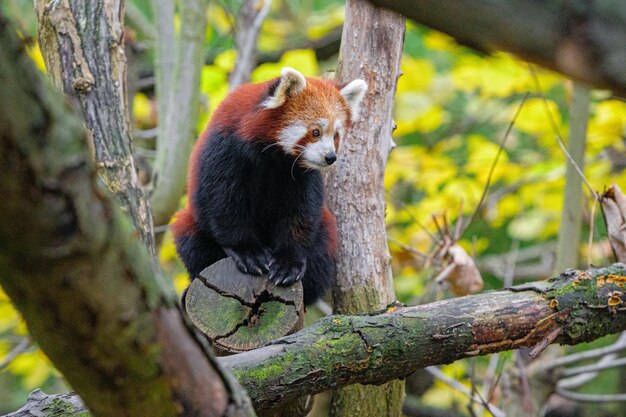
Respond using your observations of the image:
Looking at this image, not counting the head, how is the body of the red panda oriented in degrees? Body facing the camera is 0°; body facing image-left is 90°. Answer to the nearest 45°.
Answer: approximately 315°

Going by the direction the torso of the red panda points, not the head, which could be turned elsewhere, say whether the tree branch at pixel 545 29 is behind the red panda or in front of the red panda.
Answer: in front

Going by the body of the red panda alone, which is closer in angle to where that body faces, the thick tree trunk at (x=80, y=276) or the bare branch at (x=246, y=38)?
the thick tree trunk

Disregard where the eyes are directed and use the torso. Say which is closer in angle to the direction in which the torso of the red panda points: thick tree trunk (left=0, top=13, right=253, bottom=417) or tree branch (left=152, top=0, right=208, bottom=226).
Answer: the thick tree trunk

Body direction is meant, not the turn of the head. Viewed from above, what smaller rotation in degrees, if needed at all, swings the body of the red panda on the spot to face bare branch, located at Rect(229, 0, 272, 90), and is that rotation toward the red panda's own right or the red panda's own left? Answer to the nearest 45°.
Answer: approximately 135° to the red panda's own left

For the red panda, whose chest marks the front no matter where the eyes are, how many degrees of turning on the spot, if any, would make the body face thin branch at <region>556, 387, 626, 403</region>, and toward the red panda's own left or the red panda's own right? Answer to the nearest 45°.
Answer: approximately 45° to the red panda's own left

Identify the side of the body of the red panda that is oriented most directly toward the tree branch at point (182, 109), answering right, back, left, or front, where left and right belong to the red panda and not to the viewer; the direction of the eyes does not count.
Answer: back

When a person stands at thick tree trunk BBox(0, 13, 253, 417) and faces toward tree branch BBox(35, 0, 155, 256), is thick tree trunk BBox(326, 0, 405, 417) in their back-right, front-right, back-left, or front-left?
front-right
